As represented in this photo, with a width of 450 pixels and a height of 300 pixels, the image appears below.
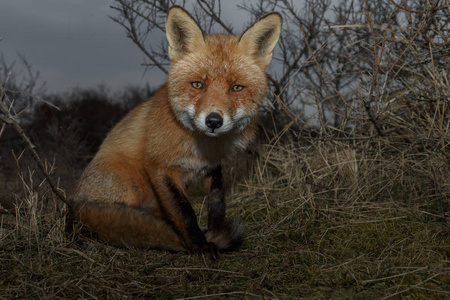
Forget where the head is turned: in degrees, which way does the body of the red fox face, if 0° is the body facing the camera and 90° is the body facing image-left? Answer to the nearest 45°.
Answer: approximately 315°
